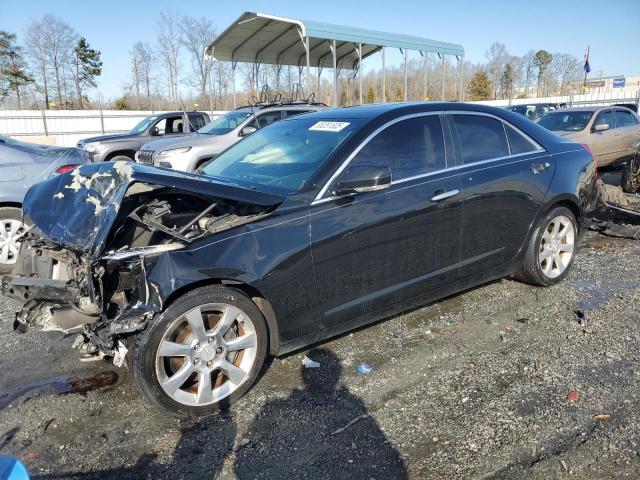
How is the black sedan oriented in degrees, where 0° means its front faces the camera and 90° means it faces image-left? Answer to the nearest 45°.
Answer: approximately 45°

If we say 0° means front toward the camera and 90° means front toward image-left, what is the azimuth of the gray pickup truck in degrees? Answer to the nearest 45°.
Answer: approximately 45°

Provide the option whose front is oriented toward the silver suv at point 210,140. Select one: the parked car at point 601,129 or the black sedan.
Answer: the parked car

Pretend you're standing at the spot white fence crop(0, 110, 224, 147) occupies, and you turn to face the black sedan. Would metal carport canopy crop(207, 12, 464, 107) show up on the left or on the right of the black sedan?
left

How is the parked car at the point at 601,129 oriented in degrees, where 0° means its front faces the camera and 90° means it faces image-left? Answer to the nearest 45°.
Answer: approximately 45°

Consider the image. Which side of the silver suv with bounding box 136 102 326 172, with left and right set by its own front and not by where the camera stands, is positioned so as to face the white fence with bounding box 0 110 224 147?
right
